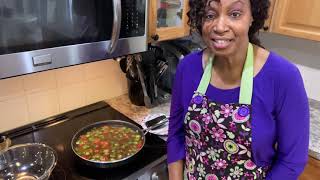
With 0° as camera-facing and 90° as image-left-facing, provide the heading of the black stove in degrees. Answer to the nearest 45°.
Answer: approximately 315°

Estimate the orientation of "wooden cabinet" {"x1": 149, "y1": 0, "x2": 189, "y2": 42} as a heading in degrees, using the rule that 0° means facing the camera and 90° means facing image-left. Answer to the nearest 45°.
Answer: approximately 315°

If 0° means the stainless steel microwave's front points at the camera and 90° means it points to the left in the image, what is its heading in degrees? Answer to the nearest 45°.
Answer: approximately 315°

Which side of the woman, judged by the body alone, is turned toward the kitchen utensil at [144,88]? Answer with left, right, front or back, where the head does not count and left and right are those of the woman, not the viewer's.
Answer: right

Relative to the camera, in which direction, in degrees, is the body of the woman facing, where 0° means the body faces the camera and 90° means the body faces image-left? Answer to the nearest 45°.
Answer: approximately 45°

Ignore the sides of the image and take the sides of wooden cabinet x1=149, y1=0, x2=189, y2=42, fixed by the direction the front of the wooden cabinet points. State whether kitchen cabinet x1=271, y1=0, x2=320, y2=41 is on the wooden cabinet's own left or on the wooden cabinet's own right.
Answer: on the wooden cabinet's own left
